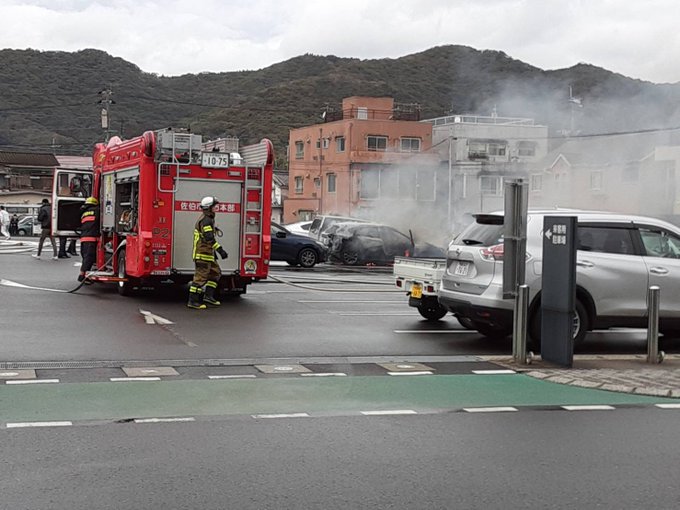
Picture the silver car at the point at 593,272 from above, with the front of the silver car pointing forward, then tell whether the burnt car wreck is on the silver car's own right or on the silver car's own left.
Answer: on the silver car's own left

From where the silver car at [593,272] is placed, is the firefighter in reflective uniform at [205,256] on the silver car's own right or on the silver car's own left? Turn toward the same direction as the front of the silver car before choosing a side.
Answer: on the silver car's own left

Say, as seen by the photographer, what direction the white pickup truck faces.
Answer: facing away from the viewer and to the right of the viewer

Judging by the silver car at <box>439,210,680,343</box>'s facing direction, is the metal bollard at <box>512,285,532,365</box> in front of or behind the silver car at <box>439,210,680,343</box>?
behind

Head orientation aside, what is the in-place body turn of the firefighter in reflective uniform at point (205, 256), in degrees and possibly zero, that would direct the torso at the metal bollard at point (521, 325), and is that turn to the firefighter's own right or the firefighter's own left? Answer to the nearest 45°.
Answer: approximately 45° to the firefighter's own right

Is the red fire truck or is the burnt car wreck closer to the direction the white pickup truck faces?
the burnt car wreck

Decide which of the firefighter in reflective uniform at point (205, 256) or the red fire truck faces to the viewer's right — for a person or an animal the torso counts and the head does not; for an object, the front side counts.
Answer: the firefighter in reflective uniform

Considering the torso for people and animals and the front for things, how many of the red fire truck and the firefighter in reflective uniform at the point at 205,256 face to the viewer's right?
1

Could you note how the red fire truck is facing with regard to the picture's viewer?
facing away from the viewer and to the left of the viewer

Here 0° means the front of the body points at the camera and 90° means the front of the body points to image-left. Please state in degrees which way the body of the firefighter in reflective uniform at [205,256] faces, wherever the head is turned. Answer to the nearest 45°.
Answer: approximately 270°

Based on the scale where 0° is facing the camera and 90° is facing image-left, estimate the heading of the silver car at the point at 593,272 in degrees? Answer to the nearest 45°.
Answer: approximately 225°
